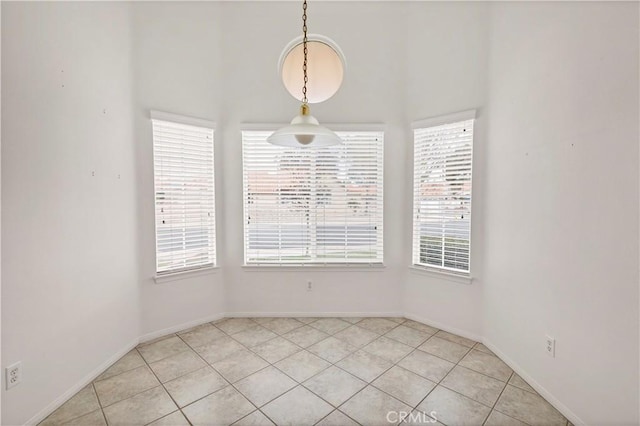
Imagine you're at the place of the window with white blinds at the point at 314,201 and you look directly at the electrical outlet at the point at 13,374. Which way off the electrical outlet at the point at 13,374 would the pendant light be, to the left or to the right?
left

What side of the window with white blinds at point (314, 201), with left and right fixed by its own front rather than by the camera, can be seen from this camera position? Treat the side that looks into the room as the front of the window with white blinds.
front

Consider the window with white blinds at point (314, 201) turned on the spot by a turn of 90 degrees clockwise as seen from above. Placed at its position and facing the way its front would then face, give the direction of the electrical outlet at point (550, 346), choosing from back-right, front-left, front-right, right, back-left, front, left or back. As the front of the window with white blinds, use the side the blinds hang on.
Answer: back-left

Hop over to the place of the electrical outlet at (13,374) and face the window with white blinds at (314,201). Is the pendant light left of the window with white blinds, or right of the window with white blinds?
right

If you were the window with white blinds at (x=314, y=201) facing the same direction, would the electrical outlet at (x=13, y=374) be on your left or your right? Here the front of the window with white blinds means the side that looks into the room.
on your right

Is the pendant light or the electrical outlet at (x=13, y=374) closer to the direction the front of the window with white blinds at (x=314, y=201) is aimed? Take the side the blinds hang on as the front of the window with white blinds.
the pendant light

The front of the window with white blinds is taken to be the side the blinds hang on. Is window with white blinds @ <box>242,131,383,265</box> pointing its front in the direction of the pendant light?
yes
